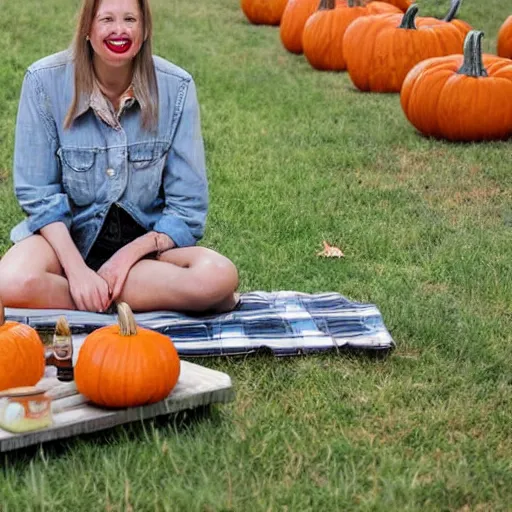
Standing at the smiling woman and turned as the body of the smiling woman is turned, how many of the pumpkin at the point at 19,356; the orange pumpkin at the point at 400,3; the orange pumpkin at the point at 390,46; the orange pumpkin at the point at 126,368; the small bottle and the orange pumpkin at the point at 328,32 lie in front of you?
3

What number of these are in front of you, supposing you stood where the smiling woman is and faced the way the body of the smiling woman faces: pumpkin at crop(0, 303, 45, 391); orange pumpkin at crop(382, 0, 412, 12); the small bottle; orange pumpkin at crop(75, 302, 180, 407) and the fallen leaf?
3

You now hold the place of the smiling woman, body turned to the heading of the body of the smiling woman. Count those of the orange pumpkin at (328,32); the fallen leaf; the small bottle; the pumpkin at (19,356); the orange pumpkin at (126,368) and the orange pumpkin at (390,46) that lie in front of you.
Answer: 3

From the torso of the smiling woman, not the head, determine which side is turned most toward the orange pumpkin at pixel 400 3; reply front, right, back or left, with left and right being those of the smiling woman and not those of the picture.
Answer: back

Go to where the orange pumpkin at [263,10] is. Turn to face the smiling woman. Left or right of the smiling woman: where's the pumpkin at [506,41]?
left

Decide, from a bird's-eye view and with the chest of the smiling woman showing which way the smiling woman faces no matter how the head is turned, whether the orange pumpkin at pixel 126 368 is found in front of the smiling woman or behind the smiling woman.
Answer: in front

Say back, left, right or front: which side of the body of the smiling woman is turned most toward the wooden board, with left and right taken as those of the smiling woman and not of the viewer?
front

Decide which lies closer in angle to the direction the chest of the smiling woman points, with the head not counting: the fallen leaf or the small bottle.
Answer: the small bottle

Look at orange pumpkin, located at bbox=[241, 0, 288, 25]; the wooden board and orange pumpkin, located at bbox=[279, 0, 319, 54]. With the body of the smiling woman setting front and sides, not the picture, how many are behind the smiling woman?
2

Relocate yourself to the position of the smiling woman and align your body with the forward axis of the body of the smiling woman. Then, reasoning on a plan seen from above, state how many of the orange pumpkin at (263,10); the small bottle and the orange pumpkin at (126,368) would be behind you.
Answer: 1

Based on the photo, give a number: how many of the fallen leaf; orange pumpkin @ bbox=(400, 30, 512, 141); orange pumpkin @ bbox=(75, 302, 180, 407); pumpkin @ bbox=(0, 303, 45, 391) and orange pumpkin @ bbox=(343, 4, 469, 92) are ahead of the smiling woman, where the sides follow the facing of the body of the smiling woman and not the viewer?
2

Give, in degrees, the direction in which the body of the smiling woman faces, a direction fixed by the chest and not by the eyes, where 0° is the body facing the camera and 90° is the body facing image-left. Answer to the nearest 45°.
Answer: approximately 0°

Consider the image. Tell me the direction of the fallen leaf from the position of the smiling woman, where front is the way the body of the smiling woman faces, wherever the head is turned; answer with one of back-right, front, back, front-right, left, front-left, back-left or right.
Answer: back-left
